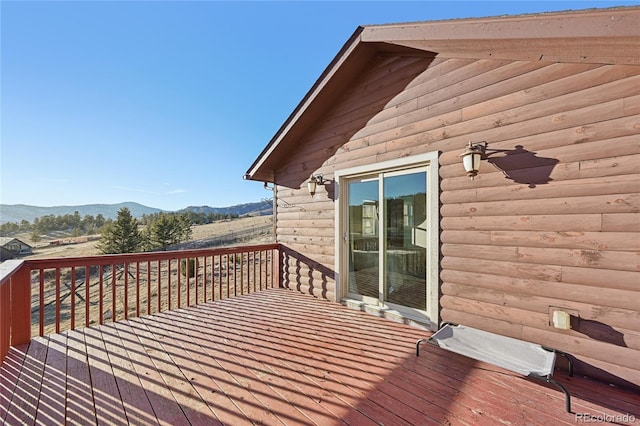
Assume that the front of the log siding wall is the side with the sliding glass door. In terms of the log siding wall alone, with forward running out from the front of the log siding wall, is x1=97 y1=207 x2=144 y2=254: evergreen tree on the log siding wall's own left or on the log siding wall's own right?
on the log siding wall's own right

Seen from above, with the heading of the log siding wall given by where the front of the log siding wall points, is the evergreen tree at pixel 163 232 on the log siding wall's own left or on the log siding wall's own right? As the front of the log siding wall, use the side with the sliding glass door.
on the log siding wall's own right

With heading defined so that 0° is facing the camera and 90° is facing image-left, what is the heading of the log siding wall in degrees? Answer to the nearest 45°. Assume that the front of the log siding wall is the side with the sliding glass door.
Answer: approximately 45°

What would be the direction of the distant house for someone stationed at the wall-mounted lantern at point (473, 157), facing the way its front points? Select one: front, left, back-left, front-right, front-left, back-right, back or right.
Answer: front-right

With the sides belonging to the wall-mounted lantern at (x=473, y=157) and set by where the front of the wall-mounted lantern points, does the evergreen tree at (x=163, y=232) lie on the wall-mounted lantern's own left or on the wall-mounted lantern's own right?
on the wall-mounted lantern's own right

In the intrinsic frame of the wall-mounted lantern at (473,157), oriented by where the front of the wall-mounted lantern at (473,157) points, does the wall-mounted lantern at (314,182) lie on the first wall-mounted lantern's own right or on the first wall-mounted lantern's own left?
on the first wall-mounted lantern's own right

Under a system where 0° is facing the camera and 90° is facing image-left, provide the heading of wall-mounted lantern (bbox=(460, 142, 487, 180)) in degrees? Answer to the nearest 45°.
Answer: approximately 45°
